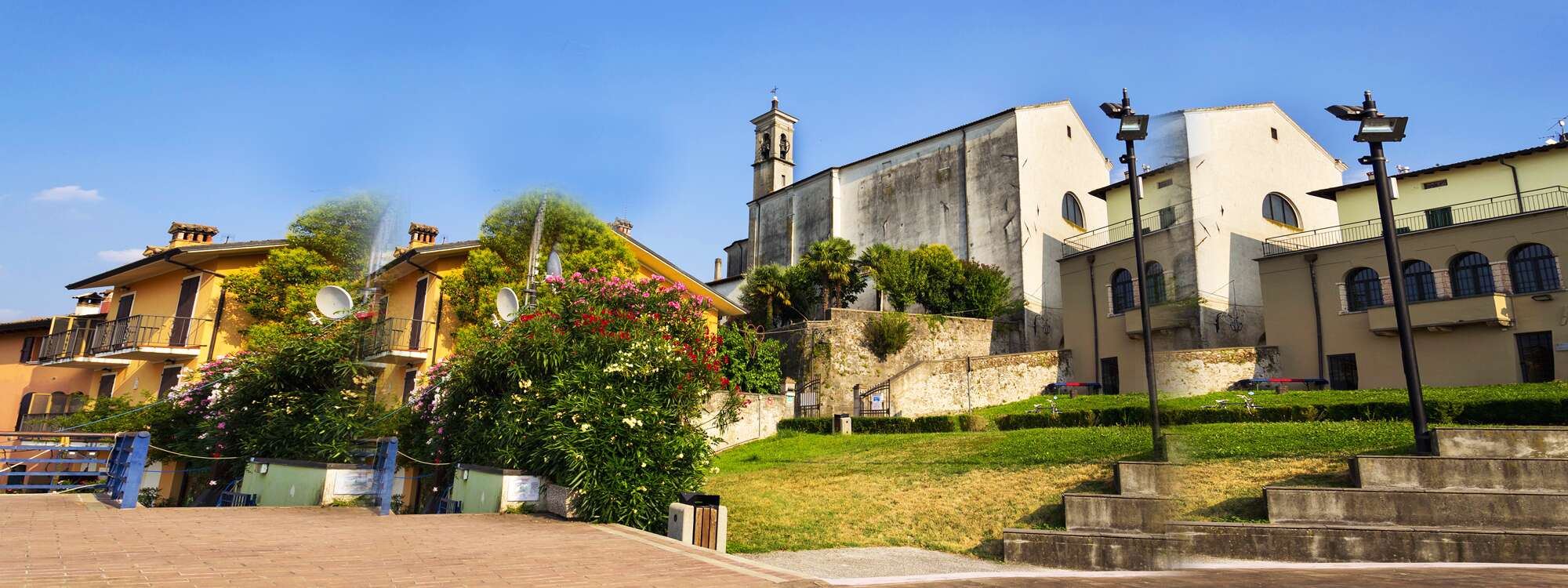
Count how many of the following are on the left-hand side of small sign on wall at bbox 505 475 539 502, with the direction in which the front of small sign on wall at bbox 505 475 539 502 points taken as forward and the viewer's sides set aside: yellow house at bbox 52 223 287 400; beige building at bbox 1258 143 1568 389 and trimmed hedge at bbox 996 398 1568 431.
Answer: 2

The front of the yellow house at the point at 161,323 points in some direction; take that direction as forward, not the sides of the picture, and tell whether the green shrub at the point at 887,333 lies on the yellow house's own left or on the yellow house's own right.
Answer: on the yellow house's own left

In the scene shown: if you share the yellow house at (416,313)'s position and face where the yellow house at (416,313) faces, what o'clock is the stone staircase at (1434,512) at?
The stone staircase is roughly at 9 o'clock from the yellow house.

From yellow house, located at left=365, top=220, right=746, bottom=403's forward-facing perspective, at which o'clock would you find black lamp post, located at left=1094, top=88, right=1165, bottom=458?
The black lamp post is roughly at 9 o'clock from the yellow house.

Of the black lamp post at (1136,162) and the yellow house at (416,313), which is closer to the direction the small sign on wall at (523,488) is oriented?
the black lamp post

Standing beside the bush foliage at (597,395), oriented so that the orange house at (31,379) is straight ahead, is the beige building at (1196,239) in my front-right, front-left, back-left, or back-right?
back-right

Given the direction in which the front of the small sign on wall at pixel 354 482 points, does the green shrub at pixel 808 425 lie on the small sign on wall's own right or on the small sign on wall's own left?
on the small sign on wall's own left

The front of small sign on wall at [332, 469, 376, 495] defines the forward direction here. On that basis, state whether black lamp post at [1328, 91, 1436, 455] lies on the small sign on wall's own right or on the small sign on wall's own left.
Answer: on the small sign on wall's own left

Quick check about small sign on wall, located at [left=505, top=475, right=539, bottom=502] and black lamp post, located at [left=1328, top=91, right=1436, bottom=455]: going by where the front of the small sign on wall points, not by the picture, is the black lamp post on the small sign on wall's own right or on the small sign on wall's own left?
on the small sign on wall's own left

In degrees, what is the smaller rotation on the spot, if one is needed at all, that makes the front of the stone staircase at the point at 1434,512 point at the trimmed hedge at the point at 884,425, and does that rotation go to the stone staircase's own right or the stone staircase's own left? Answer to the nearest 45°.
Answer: approximately 135° to the stone staircase's own right

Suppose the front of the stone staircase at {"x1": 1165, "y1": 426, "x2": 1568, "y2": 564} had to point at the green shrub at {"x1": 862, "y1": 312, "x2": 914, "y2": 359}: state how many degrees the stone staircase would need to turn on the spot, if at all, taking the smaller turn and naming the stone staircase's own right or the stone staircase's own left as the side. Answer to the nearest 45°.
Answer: approximately 135° to the stone staircase's own right

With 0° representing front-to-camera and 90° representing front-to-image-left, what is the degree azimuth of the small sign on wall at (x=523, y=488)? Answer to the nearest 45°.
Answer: approximately 0°
